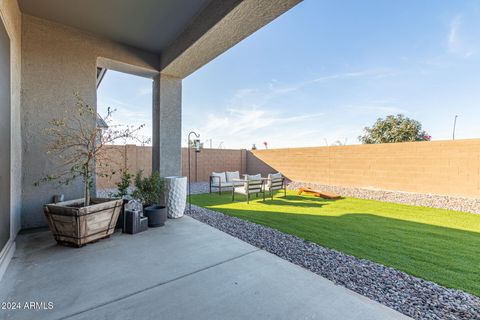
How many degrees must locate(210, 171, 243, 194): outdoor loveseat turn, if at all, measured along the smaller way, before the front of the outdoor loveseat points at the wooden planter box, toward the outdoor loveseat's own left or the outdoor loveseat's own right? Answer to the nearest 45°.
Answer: approximately 45° to the outdoor loveseat's own right

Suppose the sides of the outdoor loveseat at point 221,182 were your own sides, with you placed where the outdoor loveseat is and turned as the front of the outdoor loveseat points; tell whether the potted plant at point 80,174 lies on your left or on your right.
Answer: on your right

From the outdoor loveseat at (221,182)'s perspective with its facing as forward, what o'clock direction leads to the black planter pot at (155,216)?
The black planter pot is roughly at 2 o'clock from the outdoor loveseat.

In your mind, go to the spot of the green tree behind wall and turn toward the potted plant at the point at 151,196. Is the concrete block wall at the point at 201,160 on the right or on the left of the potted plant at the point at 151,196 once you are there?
right

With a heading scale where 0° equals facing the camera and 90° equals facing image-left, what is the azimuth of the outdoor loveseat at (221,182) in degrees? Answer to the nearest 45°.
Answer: approximately 315°

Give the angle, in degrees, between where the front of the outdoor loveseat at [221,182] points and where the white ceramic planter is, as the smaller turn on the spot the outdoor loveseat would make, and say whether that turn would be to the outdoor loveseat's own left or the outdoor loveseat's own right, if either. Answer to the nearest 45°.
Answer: approximately 45° to the outdoor loveseat's own right
